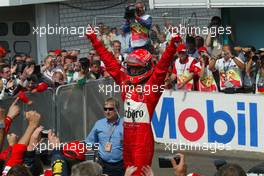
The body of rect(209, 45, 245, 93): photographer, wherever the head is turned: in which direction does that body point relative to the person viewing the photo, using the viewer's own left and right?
facing the viewer

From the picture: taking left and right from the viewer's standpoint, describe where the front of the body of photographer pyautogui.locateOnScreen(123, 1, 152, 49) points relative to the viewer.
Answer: facing the viewer and to the left of the viewer

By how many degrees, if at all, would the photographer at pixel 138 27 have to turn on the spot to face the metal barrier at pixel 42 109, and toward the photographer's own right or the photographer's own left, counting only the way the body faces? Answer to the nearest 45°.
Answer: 0° — they already face it

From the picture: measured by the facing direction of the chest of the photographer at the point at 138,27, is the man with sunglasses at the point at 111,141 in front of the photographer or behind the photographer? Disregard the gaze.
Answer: in front

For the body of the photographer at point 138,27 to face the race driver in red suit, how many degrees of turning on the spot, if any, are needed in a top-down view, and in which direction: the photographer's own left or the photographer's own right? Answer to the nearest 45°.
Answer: approximately 45° to the photographer's own left

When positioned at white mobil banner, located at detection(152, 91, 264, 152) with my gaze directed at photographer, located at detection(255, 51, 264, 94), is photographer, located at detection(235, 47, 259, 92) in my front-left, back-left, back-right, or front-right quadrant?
front-left

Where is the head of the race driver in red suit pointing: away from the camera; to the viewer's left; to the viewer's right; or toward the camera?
toward the camera

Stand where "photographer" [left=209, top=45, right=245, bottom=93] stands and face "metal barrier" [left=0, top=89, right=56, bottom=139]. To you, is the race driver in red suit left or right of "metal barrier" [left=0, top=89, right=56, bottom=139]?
left

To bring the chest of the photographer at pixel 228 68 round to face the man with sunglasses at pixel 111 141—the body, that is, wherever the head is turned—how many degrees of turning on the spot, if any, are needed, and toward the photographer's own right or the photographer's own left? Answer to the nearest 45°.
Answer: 0° — they already face them

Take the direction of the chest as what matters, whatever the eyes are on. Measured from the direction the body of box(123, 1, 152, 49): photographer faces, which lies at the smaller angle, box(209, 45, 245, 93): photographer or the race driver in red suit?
the race driver in red suit

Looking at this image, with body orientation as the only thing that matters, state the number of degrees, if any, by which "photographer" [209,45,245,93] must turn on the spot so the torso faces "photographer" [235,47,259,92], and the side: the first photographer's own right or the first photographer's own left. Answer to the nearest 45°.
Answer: approximately 90° to the first photographer's own left

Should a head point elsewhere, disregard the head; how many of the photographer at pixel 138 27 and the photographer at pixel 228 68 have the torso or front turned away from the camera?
0
